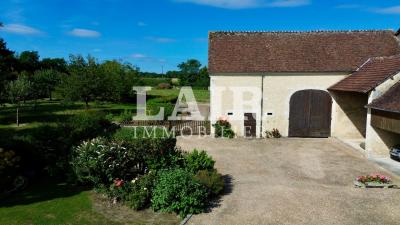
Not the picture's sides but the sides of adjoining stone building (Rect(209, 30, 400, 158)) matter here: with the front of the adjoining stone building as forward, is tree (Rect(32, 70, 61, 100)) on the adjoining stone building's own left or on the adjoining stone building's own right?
on the adjoining stone building's own right

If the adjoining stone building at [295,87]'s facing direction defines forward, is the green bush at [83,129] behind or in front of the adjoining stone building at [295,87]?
in front

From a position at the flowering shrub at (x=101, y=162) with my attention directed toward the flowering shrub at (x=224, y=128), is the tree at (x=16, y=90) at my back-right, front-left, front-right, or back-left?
front-left

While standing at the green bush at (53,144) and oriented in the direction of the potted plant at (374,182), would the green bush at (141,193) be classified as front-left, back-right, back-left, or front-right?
front-right

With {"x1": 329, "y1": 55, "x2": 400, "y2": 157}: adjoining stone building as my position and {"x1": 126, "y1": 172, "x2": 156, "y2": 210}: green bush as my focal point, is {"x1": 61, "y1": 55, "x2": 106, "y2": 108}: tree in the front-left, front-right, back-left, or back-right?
front-right

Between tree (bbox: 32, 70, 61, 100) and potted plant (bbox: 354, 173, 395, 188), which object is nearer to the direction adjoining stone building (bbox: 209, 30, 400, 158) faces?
the potted plant

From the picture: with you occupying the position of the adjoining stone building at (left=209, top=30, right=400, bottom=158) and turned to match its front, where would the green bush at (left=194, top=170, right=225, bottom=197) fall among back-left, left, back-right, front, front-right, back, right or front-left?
front

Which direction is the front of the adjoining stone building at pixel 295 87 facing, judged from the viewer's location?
facing the viewer

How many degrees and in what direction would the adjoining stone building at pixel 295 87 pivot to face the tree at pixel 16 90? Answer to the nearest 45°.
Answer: approximately 90° to its right

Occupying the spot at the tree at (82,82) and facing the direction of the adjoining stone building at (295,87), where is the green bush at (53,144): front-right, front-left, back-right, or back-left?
front-right

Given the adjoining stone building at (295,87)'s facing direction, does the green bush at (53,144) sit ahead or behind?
ahead

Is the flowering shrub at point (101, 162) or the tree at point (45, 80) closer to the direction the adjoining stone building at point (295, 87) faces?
the flowering shrub

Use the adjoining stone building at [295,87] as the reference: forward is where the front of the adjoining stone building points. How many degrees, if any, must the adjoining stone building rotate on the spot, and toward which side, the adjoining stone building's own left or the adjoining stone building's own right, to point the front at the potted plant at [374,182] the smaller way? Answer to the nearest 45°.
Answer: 0° — it already faces it
